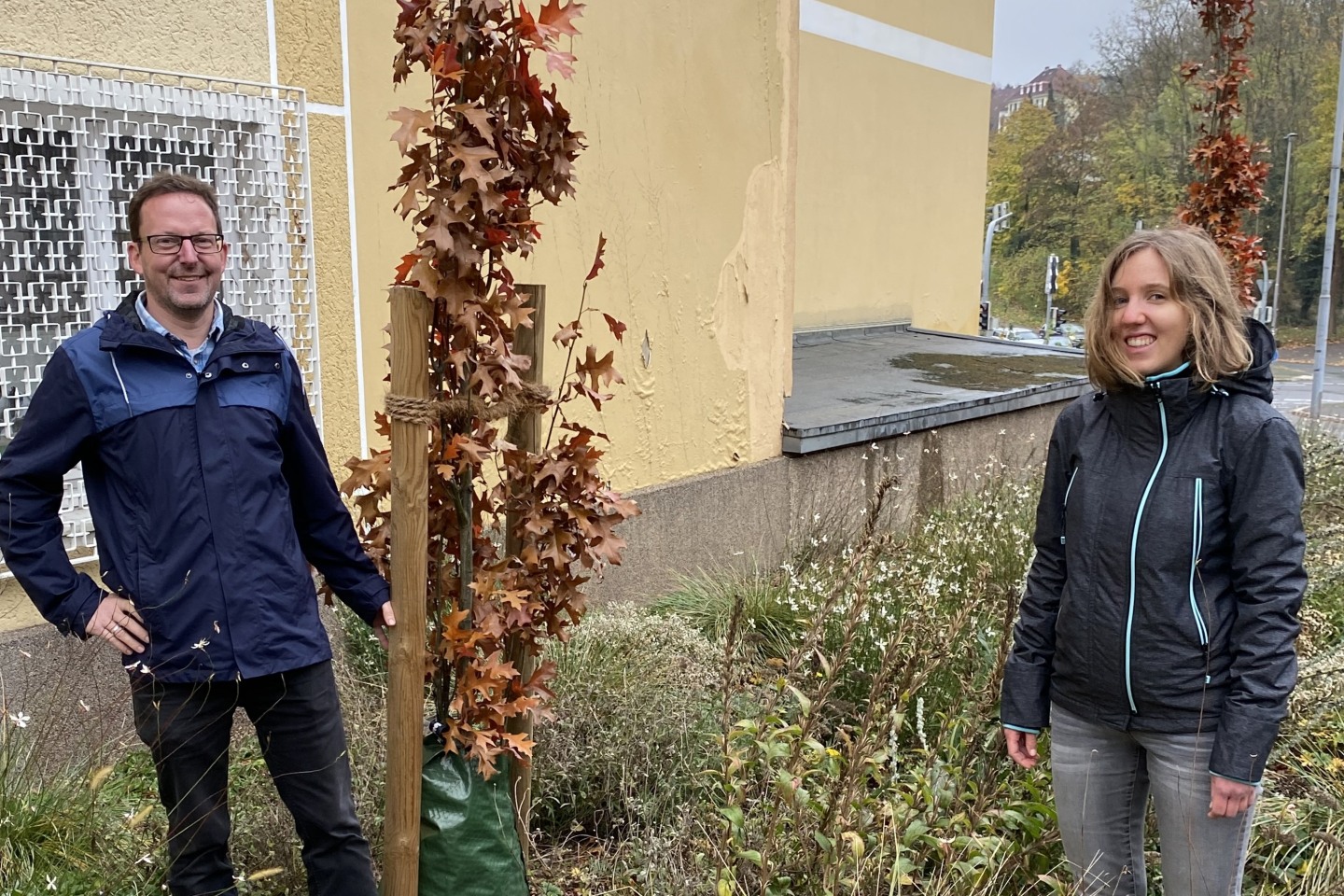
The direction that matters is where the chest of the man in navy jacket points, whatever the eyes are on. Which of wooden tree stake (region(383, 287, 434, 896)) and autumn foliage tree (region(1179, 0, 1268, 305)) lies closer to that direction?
the wooden tree stake

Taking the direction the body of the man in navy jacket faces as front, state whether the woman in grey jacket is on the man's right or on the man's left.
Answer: on the man's left

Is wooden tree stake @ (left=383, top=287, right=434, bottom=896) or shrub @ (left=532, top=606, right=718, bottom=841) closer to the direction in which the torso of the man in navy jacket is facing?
the wooden tree stake

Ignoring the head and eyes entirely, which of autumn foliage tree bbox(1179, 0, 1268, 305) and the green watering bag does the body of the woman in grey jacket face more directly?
the green watering bag

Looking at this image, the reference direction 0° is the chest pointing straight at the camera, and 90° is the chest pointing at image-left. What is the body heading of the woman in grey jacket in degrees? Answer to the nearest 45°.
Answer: approximately 45°

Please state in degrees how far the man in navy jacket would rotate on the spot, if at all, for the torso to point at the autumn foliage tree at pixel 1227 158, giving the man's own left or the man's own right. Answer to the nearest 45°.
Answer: approximately 90° to the man's own left

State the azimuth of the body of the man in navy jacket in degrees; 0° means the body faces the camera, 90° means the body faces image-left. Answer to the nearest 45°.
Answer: approximately 0°

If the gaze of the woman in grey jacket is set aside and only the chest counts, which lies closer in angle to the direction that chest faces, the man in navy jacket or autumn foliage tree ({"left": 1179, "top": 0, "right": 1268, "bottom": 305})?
the man in navy jacket
